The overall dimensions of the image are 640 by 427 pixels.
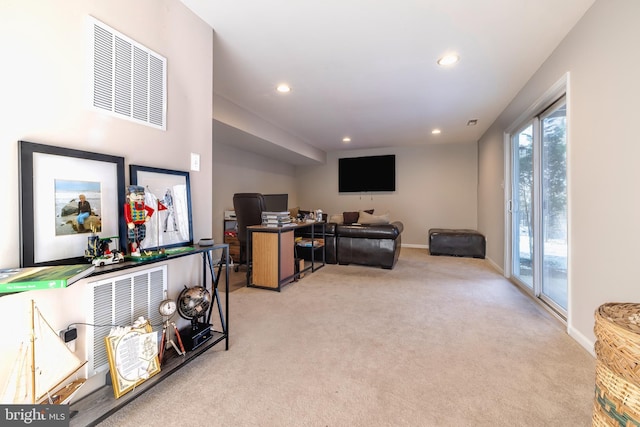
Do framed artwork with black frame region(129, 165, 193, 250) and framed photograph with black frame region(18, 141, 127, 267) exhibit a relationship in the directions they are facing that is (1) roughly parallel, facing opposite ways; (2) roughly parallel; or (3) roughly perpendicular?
roughly parallel

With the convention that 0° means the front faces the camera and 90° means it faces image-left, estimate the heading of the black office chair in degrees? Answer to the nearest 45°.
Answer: approximately 225°

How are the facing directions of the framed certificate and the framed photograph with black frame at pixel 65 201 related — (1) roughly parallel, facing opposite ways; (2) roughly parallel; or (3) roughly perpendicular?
roughly parallel

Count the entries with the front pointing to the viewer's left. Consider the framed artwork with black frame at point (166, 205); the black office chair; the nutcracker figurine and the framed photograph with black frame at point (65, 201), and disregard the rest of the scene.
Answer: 0

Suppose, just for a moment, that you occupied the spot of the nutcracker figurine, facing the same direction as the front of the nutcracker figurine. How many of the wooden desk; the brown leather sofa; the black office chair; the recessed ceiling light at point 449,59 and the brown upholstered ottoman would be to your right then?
0

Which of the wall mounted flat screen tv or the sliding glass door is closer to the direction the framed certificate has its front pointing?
the sliding glass door

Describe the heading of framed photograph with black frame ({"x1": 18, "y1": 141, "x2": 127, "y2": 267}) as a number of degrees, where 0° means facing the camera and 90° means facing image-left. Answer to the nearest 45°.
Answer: approximately 315°

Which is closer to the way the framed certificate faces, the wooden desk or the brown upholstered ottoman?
the brown upholstered ottoman

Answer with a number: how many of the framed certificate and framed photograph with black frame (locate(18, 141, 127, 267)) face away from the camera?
0

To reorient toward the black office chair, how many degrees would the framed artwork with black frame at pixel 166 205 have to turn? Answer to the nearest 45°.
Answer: approximately 90° to its left

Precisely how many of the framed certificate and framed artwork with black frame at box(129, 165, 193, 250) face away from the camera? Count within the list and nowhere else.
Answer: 0

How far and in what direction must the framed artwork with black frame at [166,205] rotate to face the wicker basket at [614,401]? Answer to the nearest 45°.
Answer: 0° — it already faces it

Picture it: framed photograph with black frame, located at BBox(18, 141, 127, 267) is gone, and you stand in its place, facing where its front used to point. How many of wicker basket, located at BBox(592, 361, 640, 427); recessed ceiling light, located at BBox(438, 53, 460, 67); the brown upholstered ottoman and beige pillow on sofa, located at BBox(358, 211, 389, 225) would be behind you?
0

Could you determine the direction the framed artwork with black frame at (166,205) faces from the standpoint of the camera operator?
facing the viewer and to the right of the viewer

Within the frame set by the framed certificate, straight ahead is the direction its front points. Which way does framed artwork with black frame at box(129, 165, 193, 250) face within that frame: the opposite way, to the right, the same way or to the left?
the same way

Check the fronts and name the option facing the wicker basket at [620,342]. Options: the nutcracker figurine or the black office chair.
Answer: the nutcracker figurine
